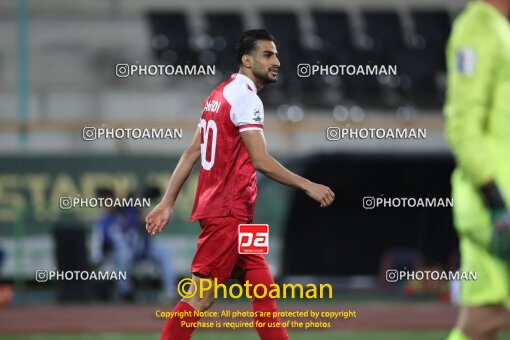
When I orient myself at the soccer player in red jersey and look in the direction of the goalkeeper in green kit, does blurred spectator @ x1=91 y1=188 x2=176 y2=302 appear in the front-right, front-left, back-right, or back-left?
back-left

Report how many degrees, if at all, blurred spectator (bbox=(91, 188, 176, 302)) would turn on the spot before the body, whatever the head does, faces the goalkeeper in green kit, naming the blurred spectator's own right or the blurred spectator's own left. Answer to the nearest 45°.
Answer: approximately 45° to the blurred spectator's own right

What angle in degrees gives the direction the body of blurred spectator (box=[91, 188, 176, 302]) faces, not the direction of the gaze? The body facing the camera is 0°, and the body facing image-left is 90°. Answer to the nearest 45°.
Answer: approximately 315°

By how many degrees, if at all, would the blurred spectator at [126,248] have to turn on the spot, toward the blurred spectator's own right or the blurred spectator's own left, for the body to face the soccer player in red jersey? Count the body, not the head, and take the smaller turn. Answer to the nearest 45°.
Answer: approximately 45° to the blurred spectator's own right
